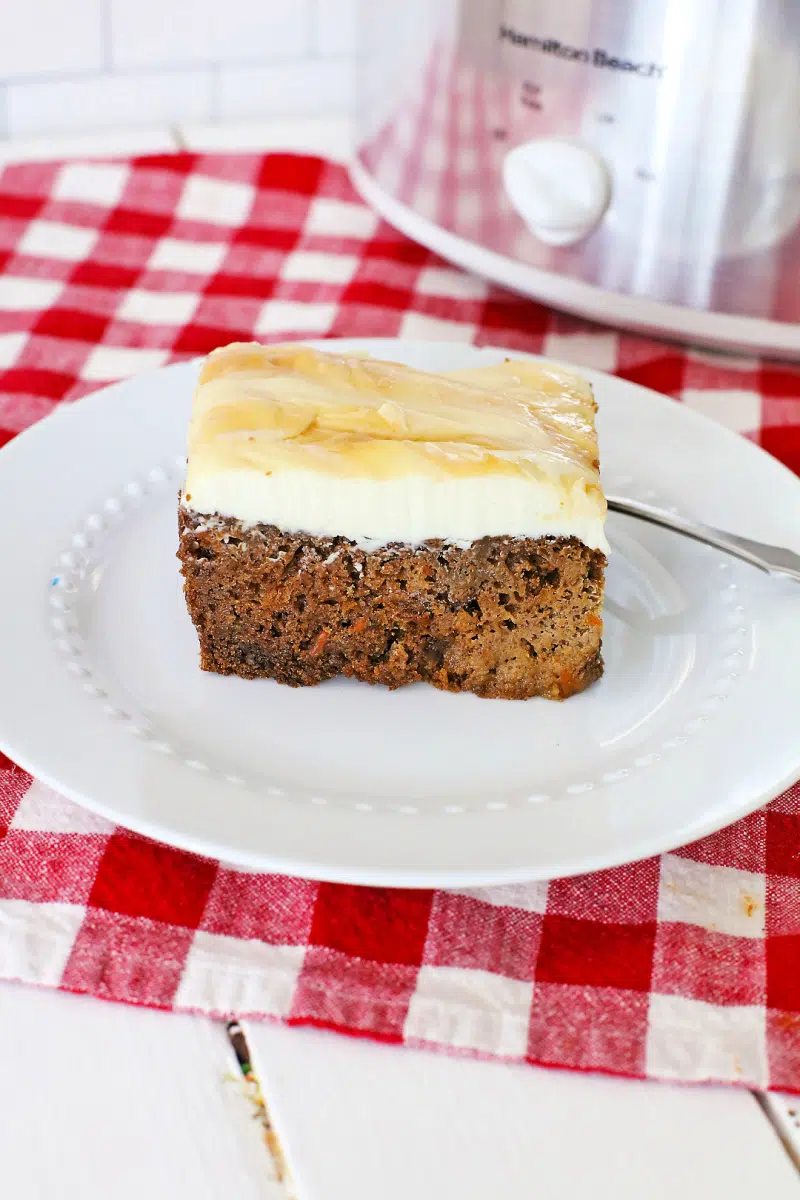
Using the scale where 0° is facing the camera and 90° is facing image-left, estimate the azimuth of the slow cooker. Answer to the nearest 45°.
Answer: approximately 45°
